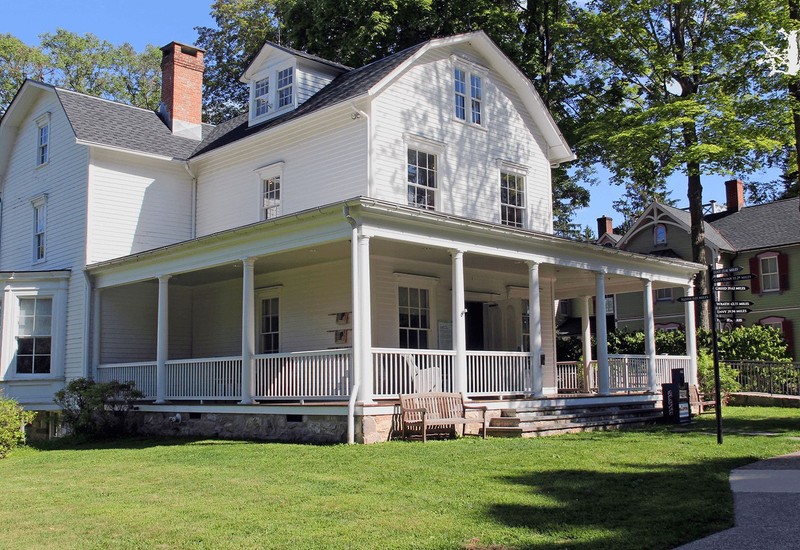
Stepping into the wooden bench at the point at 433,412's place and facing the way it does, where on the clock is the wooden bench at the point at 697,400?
the wooden bench at the point at 697,400 is roughly at 9 o'clock from the wooden bench at the point at 433,412.

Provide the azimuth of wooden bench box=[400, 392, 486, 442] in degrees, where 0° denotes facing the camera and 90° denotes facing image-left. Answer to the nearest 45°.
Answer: approximately 315°

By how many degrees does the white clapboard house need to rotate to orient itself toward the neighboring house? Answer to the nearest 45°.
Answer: approximately 90° to its left

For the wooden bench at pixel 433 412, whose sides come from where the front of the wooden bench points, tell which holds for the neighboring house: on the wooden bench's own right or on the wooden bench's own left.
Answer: on the wooden bench's own left

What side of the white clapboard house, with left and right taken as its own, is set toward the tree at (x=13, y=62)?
back

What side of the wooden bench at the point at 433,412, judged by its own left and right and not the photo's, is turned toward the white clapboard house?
back

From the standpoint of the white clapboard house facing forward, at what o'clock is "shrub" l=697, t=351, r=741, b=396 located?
The shrub is roughly at 10 o'clock from the white clapboard house.

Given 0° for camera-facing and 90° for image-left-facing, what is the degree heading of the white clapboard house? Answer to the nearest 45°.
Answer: approximately 315°

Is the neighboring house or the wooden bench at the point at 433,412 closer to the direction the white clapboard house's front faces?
the wooden bench
